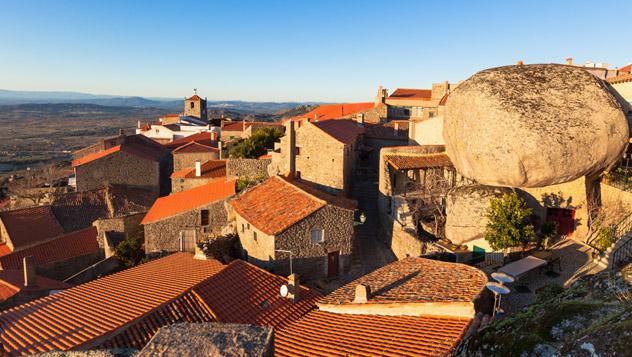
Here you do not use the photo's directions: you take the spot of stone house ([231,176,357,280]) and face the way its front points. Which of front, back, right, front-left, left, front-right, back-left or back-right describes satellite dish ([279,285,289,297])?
front-right

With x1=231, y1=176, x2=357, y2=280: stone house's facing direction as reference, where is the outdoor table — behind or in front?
in front

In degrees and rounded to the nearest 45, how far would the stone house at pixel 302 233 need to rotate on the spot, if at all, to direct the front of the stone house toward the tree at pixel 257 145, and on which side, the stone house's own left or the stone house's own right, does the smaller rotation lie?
approximately 135° to the stone house's own left

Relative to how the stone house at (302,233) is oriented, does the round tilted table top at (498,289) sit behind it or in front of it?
in front

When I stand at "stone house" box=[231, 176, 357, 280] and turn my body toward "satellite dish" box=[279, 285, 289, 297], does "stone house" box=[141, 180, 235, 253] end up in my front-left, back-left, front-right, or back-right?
back-right

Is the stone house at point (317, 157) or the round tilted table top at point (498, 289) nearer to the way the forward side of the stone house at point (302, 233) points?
the round tilted table top

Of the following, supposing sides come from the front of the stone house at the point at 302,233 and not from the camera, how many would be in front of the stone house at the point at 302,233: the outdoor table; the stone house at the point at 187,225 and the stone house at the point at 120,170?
1

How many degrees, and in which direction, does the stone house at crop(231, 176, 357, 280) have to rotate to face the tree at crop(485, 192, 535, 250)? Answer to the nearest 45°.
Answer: approximately 45° to its left

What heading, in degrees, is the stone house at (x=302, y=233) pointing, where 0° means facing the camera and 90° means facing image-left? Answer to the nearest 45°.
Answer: approximately 315°
